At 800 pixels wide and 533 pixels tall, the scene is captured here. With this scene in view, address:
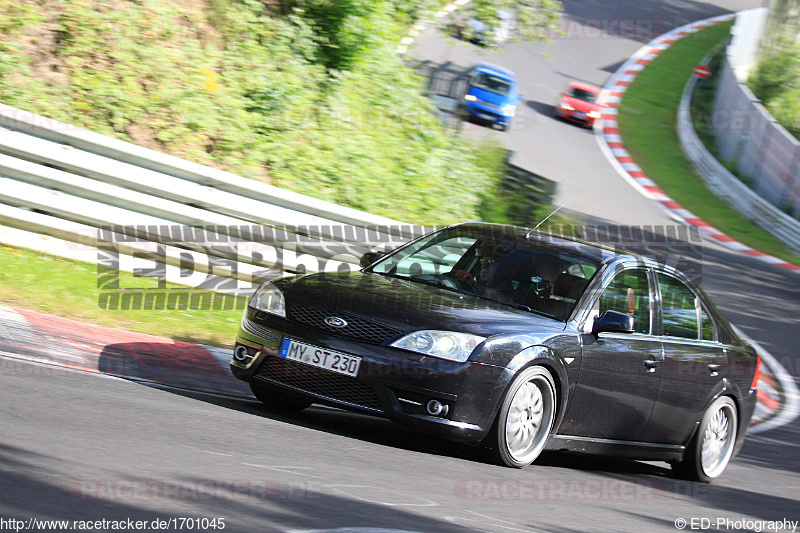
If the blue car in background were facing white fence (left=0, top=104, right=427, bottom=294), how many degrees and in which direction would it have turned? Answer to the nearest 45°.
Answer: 0° — it already faces it

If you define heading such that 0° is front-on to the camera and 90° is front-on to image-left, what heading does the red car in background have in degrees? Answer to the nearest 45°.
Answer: approximately 0°

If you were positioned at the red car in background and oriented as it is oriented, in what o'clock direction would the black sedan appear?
The black sedan is roughly at 12 o'clock from the red car in background.

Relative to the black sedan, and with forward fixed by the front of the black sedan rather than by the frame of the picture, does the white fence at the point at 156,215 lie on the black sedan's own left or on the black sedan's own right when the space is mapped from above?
on the black sedan's own right

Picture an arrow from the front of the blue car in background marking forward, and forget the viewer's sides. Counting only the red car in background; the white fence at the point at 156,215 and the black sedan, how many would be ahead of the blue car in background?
2

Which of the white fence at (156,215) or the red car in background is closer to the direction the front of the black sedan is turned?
the white fence

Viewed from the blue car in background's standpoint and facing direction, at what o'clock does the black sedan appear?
The black sedan is roughly at 12 o'clock from the blue car in background.

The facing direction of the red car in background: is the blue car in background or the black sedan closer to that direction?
the black sedan

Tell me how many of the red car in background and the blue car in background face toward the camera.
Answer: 2

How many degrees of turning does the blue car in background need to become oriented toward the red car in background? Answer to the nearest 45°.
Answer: approximately 135° to its left

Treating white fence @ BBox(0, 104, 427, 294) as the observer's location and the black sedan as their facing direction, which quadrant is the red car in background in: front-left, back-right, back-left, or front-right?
back-left

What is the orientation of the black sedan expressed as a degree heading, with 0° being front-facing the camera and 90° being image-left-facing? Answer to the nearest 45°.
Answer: approximately 45°

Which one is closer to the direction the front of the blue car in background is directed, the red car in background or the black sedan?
the black sedan
